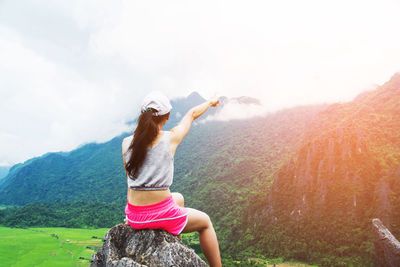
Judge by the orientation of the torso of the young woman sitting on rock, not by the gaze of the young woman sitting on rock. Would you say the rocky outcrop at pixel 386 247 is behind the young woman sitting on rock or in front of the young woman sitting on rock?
in front

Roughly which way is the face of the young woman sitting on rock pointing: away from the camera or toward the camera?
away from the camera

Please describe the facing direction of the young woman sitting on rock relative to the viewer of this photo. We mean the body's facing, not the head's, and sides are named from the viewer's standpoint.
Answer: facing away from the viewer and to the right of the viewer
